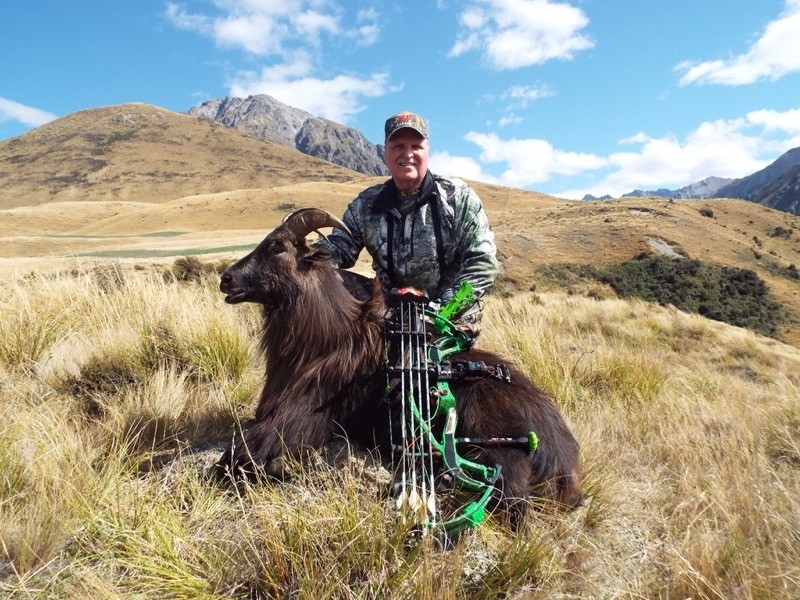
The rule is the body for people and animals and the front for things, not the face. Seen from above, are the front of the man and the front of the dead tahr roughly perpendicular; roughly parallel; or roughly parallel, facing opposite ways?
roughly perpendicular

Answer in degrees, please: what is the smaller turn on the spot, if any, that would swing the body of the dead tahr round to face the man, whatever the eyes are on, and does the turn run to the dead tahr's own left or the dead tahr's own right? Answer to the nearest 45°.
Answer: approximately 90° to the dead tahr's own right

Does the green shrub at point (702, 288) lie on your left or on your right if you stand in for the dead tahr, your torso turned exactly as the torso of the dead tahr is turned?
on your right

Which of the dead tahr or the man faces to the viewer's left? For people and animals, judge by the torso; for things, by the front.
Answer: the dead tahr

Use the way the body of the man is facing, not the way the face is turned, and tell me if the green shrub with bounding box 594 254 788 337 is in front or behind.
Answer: behind

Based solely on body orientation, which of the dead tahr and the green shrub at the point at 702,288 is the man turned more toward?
the dead tahr

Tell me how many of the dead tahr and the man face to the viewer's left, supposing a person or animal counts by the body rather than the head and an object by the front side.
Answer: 1

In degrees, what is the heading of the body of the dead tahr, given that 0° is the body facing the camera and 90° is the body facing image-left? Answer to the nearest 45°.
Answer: approximately 90°
